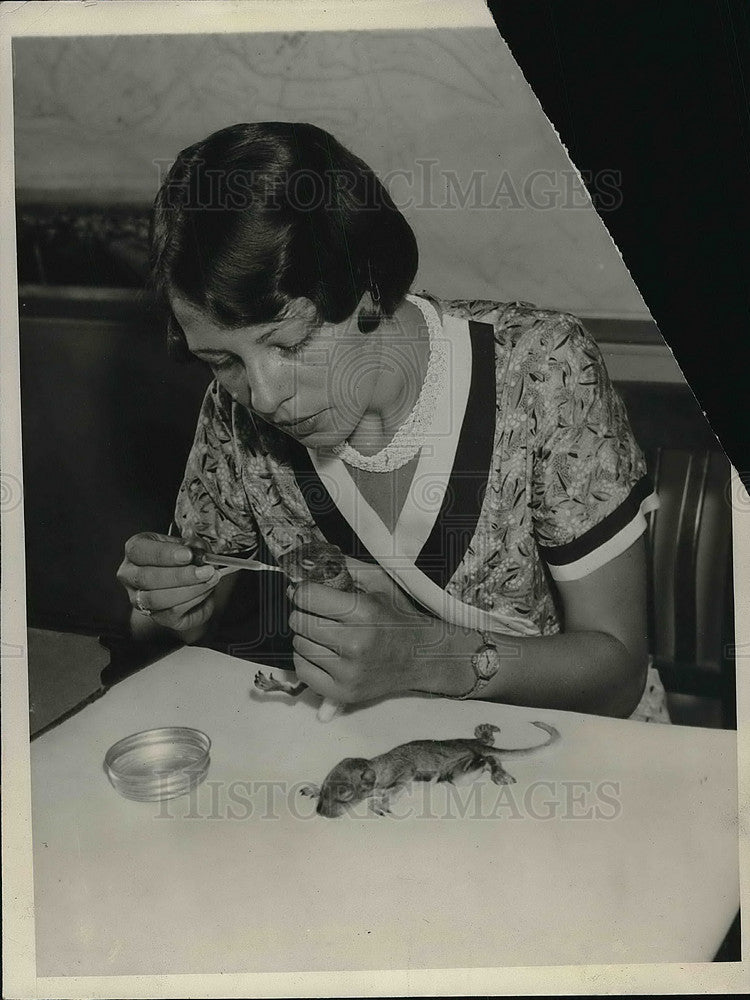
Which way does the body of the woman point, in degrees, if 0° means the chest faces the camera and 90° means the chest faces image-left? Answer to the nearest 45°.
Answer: approximately 45°

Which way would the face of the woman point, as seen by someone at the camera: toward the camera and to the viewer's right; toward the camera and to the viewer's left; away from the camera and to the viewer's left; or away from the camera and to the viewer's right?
toward the camera and to the viewer's left
